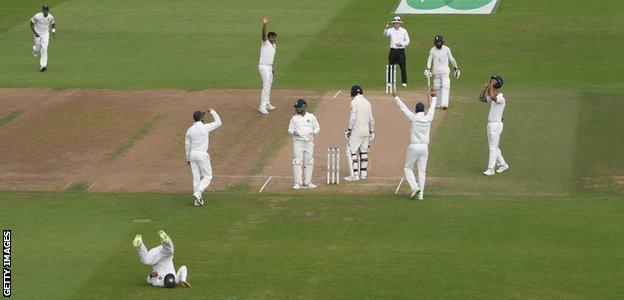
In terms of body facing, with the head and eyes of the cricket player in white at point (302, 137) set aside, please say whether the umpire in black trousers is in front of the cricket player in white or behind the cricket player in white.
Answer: behind

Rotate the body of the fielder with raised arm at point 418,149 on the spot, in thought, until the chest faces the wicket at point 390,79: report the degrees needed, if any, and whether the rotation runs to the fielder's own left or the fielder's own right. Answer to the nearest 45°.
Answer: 0° — they already face it

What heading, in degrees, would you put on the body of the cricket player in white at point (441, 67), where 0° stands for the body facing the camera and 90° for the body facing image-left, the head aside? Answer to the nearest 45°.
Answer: approximately 0°

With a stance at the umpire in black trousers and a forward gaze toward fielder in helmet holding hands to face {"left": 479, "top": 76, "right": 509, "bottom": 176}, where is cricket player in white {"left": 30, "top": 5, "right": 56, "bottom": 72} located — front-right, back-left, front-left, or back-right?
back-right
